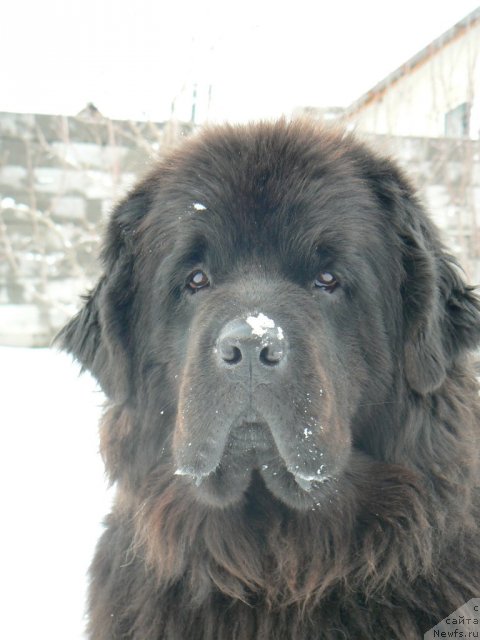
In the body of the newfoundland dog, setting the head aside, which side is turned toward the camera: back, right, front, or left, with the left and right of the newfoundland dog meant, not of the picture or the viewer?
front
